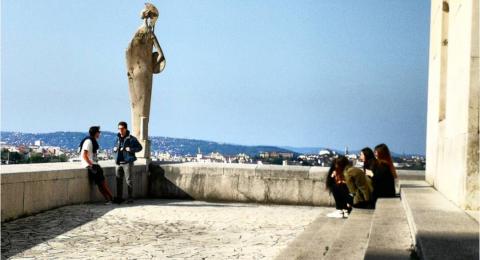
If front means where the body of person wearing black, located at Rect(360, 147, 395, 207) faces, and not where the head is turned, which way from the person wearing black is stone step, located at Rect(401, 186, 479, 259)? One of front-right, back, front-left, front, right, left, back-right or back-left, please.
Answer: left

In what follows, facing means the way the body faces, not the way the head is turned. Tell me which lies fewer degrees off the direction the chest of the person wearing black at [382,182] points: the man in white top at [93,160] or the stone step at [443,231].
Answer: the man in white top

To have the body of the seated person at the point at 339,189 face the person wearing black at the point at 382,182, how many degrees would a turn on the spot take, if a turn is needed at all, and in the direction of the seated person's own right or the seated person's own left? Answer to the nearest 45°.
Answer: approximately 180°

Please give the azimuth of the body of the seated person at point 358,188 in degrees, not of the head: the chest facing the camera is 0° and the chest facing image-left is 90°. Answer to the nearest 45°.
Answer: approximately 135°

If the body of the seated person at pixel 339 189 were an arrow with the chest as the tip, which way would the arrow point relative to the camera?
to the viewer's left

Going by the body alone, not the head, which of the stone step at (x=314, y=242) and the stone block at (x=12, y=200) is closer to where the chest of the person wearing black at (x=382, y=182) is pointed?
the stone block

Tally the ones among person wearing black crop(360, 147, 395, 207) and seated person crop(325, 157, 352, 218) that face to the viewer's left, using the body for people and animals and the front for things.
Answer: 2

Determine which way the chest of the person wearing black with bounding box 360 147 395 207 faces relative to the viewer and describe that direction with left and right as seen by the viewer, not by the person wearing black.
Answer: facing to the left of the viewer

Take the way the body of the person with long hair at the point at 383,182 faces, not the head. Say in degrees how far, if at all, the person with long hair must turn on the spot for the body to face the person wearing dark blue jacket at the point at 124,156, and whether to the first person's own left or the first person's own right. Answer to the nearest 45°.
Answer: approximately 45° to the first person's own left

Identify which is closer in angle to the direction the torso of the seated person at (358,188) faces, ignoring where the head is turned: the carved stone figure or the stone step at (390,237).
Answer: the carved stone figure

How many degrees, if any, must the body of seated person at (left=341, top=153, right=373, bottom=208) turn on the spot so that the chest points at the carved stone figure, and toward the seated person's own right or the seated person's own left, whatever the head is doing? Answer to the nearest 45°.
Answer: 0° — they already face it

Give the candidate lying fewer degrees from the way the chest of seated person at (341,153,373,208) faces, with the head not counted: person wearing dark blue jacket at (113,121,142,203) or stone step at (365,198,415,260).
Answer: the person wearing dark blue jacket

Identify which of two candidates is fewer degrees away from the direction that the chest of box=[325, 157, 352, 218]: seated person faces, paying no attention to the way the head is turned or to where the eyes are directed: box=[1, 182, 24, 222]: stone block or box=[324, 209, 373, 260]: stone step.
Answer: the stone block
